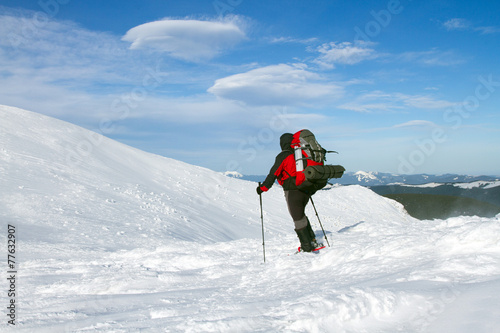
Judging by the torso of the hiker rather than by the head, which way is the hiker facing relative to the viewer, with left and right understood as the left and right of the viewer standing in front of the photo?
facing away from the viewer and to the left of the viewer
